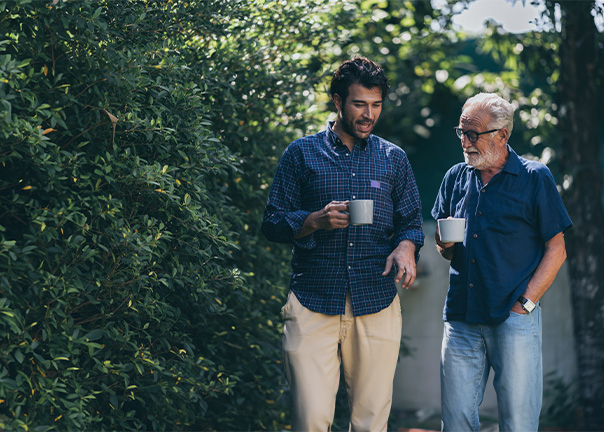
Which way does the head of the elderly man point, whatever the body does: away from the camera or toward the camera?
toward the camera

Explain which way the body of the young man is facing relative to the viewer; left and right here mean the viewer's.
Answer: facing the viewer

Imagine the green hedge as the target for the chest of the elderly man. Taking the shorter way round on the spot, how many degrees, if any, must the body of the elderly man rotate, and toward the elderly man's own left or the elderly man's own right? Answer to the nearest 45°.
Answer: approximately 45° to the elderly man's own right

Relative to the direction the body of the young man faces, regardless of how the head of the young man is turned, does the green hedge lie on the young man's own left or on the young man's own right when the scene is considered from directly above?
on the young man's own right

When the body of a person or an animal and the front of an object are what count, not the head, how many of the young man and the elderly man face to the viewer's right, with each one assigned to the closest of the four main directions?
0

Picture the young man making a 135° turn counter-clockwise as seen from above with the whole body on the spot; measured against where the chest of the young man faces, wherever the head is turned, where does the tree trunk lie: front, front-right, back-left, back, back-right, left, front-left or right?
front

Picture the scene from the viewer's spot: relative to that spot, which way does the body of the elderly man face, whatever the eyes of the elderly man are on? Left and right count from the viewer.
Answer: facing the viewer and to the left of the viewer

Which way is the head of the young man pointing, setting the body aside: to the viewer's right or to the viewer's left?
to the viewer's right
